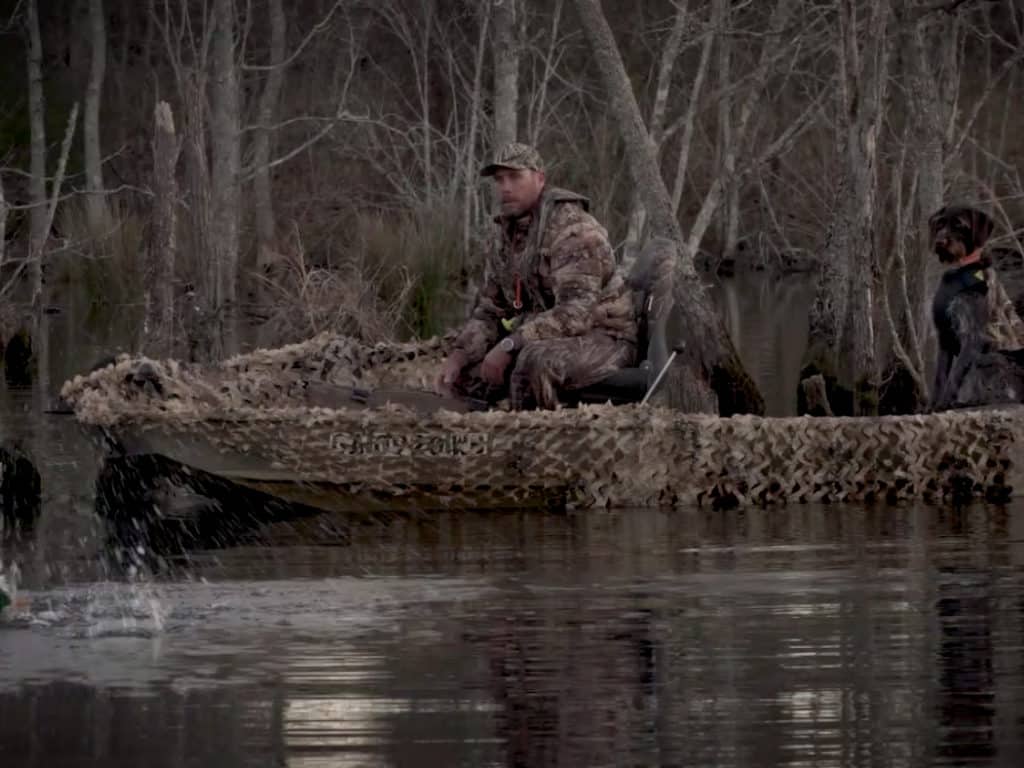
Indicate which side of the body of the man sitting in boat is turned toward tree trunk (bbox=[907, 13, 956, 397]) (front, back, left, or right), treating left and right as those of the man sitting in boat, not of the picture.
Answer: back

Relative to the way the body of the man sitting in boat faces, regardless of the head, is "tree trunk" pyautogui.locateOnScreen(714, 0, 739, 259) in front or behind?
behind

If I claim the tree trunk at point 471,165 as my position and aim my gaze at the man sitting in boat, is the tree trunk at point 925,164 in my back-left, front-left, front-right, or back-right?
front-left

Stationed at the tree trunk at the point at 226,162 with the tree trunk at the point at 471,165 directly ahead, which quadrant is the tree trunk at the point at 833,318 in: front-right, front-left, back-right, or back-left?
front-right

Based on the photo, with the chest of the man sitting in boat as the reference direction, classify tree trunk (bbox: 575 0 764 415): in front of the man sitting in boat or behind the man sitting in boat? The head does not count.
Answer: behind

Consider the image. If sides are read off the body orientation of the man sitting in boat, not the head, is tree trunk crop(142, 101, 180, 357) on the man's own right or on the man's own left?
on the man's own right

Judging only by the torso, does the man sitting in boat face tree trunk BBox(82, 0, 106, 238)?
no

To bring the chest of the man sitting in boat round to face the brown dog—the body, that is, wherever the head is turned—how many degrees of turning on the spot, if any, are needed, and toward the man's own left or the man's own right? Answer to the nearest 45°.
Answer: approximately 135° to the man's own left

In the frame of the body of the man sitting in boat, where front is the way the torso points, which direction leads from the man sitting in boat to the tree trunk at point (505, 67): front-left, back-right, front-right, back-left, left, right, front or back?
back-right

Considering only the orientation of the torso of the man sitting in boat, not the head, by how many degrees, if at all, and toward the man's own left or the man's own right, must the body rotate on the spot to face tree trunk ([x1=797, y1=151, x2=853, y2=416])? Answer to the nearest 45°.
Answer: approximately 180°

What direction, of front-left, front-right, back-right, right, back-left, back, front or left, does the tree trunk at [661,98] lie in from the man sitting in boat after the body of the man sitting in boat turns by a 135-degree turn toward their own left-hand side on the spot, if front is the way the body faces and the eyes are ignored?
left

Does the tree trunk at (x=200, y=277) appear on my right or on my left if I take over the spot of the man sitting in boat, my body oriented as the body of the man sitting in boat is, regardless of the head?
on my right

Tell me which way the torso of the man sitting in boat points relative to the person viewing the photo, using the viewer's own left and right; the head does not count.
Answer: facing the viewer and to the left of the viewer
